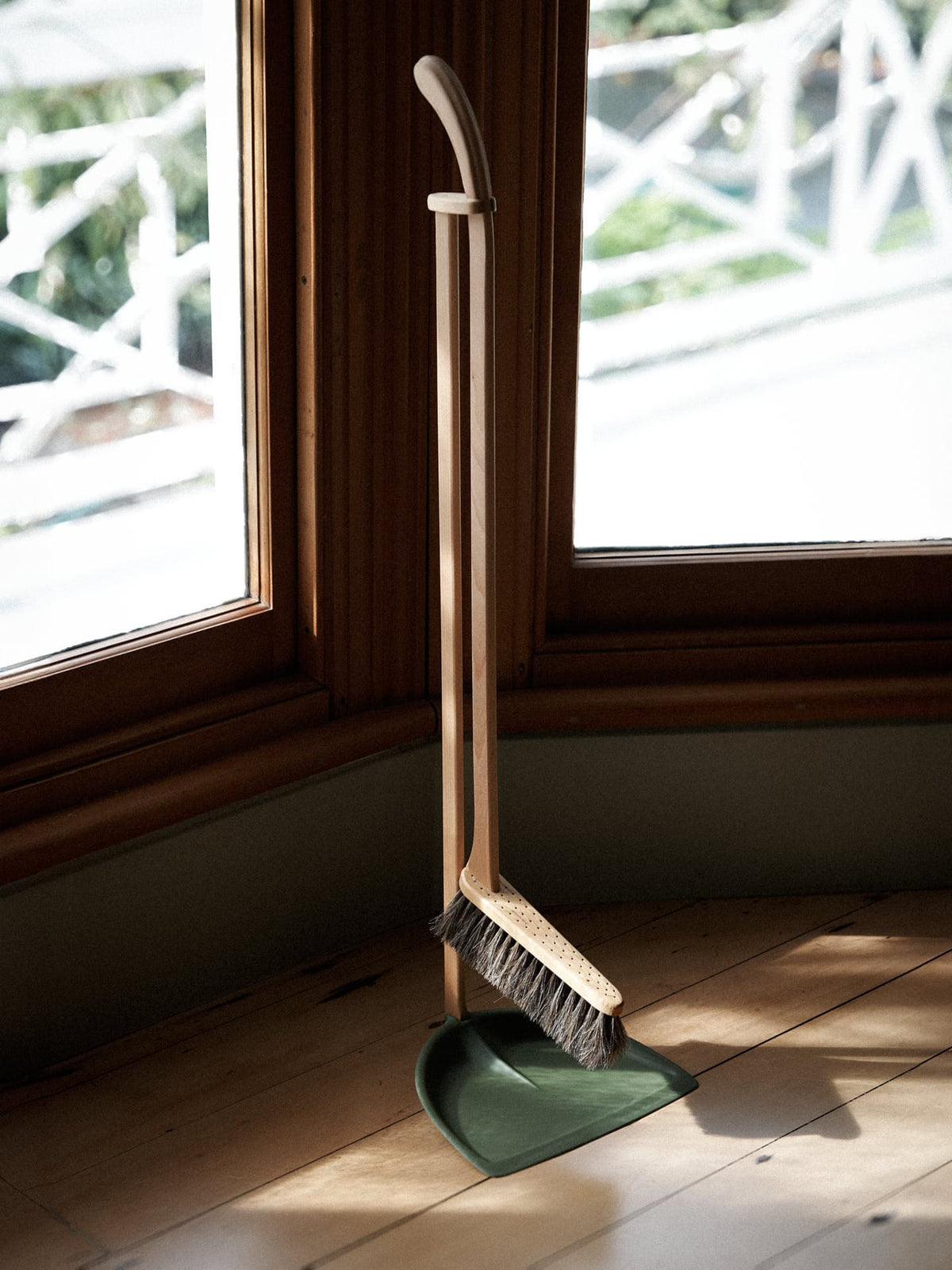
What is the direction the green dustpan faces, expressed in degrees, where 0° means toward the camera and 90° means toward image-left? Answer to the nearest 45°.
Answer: approximately 315°
